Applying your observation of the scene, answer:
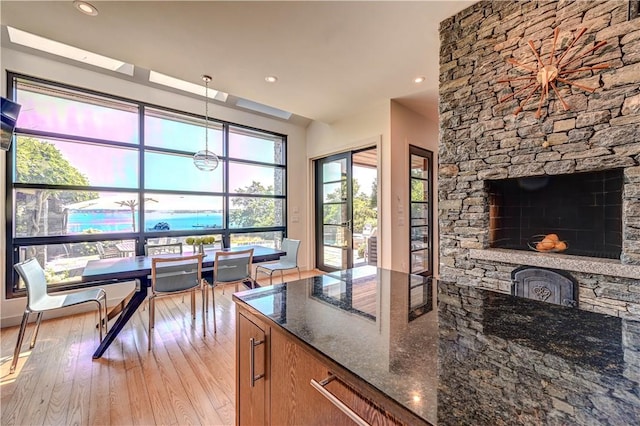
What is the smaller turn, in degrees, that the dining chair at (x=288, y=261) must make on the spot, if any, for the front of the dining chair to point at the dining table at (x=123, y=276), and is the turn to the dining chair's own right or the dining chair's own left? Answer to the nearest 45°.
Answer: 0° — it already faces it

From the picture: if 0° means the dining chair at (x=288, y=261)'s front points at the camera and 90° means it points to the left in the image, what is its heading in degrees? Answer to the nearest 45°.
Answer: approximately 45°

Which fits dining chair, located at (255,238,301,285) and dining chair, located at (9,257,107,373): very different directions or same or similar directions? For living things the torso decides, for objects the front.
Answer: very different directions

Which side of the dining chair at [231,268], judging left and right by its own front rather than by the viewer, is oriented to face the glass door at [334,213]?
right

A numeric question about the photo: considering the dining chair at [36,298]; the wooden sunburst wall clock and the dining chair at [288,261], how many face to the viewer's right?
1

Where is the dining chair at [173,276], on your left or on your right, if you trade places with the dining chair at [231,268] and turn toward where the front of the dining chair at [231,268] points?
on your left

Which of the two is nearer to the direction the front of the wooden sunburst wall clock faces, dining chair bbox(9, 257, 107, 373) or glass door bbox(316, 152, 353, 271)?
the dining chair

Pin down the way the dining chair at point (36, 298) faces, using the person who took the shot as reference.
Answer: facing to the right of the viewer

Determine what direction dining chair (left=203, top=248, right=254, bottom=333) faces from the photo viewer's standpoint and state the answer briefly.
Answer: facing away from the viewer and to the left of the viewer

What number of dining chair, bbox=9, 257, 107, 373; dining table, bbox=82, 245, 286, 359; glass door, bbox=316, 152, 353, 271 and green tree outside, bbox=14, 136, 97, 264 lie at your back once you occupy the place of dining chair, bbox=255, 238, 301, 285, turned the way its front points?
1

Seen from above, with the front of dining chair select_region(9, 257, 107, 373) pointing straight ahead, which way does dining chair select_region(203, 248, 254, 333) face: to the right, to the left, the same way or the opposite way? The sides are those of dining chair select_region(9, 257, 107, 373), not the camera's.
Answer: to the left
